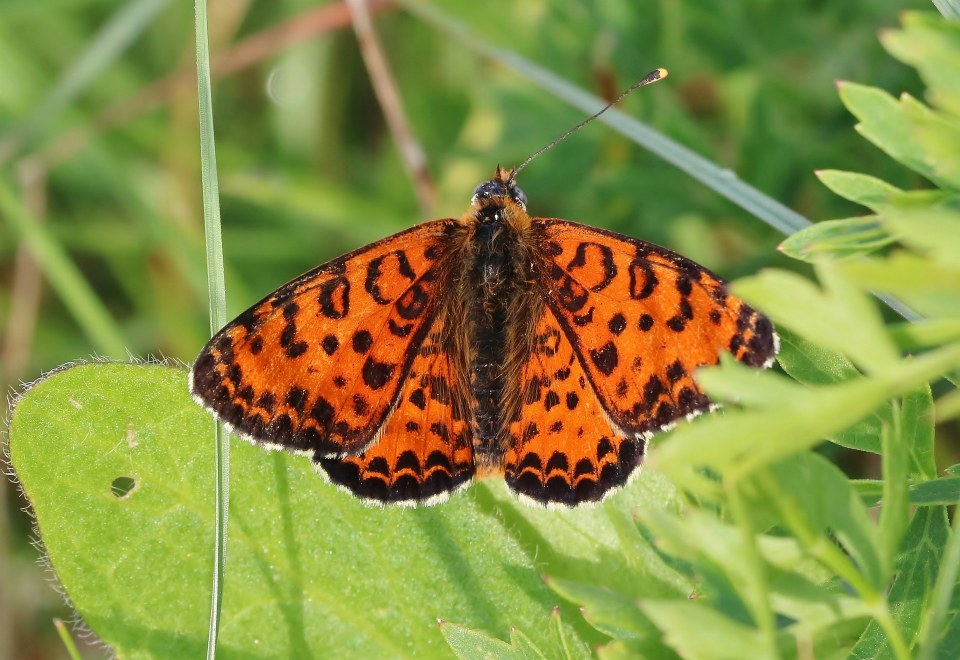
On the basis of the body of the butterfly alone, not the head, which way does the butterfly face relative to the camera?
away from the camera

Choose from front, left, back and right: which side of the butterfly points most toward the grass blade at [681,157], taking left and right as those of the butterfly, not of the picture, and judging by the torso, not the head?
front
